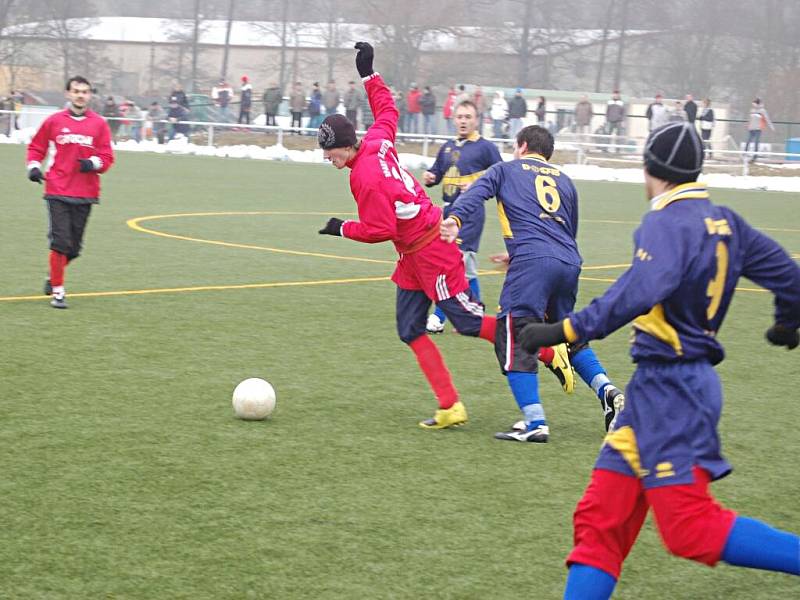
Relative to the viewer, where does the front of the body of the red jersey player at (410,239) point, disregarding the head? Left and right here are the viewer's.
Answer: facing to the left of the viewer

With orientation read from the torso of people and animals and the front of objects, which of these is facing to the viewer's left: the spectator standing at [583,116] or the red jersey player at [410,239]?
the red jersey player

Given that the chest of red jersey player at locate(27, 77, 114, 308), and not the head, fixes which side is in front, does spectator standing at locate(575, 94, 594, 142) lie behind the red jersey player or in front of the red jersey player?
behind

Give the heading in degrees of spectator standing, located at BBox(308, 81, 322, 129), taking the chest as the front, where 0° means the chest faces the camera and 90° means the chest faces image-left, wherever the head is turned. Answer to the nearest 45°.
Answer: approximately 0°

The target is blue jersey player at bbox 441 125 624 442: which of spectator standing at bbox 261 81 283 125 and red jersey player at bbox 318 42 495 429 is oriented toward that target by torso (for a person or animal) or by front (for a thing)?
the spectator standing

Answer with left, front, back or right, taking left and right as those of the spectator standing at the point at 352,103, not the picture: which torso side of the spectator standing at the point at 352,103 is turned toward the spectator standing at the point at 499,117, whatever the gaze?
left

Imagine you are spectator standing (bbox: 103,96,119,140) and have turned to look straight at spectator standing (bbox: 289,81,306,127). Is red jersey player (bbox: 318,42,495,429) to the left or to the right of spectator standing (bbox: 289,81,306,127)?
right

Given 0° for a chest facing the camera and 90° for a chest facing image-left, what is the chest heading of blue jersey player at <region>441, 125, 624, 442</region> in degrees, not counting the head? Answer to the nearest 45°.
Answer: approximately 135°

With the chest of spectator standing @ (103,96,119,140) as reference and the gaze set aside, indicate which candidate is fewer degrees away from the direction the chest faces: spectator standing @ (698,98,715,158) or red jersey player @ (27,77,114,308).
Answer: the red jersey player

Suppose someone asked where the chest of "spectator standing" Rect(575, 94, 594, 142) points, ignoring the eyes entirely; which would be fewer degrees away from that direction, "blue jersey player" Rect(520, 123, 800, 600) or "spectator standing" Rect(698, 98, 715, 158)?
the blue jersey player
